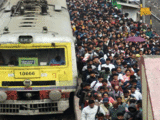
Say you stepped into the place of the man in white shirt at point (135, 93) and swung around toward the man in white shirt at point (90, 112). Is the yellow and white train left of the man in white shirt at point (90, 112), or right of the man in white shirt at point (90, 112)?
right

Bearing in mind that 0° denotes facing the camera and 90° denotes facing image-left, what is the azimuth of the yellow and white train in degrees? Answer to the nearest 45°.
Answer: approximately 0°

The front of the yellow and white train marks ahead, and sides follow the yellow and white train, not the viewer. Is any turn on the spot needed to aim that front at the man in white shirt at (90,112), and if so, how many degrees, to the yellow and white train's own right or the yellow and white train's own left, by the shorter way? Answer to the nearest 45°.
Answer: approximately 45° to the yellow and white train's own left

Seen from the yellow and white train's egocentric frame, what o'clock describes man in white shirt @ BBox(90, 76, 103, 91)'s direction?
The man in white shirt is roughly at 9 o'clock from the yellow and white train.

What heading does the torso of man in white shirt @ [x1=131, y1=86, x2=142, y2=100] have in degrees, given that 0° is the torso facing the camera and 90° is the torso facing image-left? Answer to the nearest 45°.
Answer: approximately 45°

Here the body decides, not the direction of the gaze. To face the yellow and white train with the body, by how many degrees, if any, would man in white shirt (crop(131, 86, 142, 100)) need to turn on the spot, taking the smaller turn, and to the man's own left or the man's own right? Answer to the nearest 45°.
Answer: approximately 45° to the man's own right
